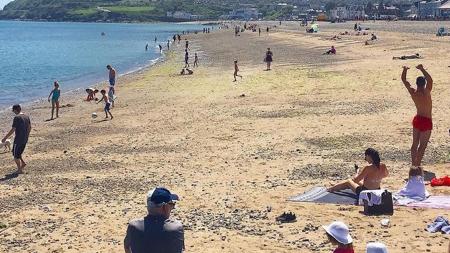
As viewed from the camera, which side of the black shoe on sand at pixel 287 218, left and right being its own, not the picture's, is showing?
left

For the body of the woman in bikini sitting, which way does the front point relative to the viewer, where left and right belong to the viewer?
facing away from the viewer and to the left of the viewer

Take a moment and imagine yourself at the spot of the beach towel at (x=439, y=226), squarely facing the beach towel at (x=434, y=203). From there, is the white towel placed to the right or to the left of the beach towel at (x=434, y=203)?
left

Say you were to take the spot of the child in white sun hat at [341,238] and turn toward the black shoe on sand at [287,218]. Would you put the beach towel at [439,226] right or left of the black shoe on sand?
right
